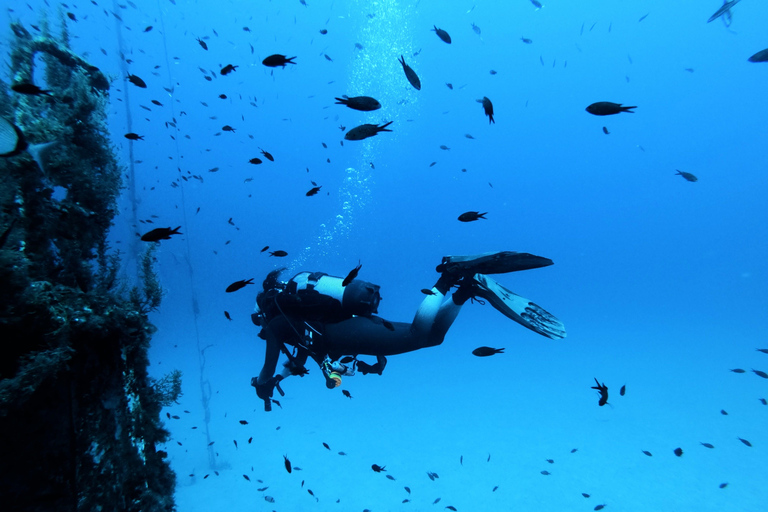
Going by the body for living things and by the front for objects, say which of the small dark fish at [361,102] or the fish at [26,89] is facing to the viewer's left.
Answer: the fish

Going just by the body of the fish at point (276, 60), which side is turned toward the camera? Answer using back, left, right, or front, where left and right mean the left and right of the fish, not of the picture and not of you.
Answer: left

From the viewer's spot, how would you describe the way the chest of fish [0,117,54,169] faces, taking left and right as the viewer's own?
facing to the left of the viewer

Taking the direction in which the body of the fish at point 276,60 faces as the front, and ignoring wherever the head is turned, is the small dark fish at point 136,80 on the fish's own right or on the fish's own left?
on the fish's own right

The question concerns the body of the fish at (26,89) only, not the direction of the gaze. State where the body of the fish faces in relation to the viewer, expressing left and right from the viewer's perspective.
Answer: facing to the left of the viewer

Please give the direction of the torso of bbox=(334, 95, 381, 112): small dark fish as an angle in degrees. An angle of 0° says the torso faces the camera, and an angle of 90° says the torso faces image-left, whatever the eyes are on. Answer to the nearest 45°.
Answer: approximately 270°

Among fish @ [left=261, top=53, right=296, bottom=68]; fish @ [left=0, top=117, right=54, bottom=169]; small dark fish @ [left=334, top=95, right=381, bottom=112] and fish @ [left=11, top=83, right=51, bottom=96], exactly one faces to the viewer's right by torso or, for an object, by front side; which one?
the small dark fish
